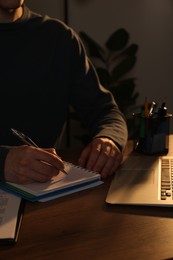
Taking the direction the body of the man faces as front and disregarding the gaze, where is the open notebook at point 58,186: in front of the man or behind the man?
in front

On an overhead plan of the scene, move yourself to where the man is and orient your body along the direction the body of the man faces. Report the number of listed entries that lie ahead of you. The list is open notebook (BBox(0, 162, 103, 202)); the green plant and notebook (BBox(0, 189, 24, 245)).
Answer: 2

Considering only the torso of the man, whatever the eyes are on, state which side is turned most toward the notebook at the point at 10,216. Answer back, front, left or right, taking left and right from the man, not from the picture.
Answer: front

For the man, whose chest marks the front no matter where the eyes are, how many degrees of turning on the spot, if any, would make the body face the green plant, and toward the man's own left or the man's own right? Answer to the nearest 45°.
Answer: approximately 180°

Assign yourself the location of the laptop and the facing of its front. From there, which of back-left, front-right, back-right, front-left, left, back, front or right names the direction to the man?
front-right

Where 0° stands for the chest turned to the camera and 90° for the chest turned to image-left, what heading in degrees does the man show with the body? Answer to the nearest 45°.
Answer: approximately 0°
